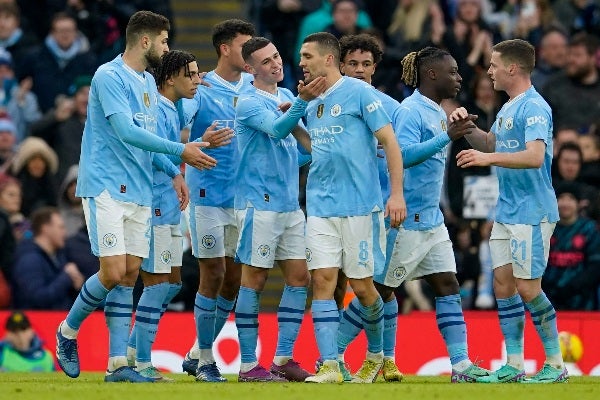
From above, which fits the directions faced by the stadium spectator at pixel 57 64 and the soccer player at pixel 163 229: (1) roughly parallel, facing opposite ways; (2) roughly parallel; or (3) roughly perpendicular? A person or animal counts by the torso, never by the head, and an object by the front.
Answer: roughly perpendicular

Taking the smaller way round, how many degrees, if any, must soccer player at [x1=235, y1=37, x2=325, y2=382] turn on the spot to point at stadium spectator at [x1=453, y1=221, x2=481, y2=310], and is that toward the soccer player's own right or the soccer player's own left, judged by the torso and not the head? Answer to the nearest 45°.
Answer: approximately 90° to the soccer player's own left

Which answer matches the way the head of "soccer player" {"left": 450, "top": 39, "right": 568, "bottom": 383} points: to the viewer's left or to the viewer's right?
to the viewer's left

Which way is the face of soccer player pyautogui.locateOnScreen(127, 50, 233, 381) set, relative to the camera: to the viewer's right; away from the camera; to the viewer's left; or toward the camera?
to the viewer's right

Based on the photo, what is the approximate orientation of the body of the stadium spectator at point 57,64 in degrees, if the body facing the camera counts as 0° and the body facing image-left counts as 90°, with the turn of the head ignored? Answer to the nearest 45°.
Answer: approximately 0°

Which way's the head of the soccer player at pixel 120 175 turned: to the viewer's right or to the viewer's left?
to the viewer's right

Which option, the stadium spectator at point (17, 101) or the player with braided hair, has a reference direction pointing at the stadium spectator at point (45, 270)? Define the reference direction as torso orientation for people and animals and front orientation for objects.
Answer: the stadium spectator at point (17, 101)

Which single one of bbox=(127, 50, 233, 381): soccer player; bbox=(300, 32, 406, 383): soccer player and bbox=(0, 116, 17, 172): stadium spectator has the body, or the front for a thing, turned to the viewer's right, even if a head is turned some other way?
bbox=(127, 50, 233, 381): soccer player

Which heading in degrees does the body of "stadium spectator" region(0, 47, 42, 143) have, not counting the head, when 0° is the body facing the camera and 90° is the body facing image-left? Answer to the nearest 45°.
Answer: approximately 0°

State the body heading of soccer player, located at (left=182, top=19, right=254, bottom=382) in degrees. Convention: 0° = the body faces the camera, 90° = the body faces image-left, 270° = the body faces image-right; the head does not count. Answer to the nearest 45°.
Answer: approximately 315°

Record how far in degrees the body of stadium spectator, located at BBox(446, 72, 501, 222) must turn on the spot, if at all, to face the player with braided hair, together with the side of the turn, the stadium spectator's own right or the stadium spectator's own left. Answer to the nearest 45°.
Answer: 0° — they already face them
